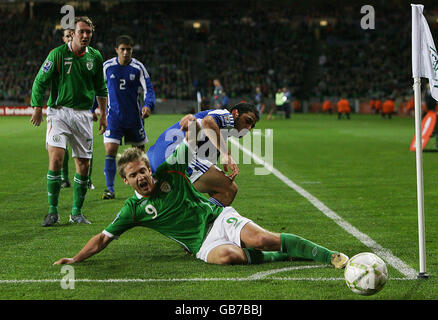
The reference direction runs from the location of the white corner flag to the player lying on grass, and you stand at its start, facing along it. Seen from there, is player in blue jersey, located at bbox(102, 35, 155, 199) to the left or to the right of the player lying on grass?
right

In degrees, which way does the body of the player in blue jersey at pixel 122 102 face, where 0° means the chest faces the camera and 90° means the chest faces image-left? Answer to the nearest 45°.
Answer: approximately 0°

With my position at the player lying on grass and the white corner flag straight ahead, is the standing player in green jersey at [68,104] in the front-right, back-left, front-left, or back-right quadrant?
back-left

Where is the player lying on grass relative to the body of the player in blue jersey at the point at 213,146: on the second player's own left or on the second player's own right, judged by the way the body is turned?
on the second player's own right

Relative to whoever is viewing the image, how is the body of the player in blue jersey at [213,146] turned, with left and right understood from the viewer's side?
facing to the right of the viewer
